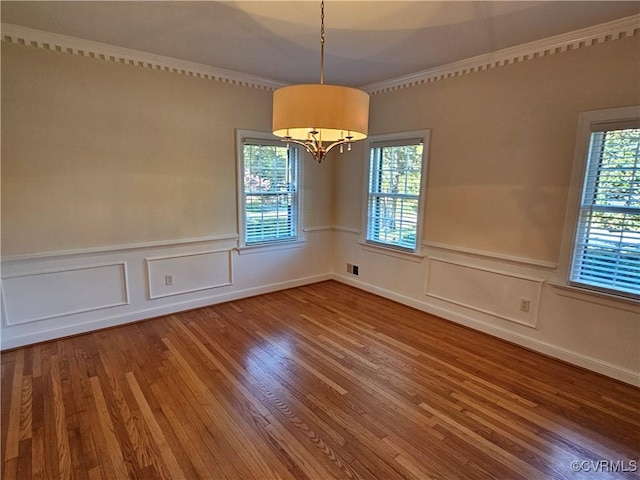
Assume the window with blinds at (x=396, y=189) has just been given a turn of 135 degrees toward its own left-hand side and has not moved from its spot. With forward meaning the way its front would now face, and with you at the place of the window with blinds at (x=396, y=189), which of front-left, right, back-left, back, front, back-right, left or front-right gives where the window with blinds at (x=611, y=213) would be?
front-right

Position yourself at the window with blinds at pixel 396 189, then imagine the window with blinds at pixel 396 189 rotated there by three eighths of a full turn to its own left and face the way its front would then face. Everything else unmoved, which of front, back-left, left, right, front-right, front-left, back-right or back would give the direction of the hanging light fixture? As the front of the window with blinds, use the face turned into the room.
right

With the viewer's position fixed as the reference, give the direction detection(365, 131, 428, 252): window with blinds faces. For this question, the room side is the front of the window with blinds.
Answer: facing the viewer and to the left of the viewer

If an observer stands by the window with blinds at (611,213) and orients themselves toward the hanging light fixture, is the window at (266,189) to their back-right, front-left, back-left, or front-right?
front-right

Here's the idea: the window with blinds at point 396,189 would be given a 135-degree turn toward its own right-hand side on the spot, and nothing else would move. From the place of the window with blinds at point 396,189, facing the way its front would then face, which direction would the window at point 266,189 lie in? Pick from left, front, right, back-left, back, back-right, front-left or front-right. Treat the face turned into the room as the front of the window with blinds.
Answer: left
